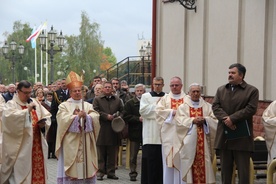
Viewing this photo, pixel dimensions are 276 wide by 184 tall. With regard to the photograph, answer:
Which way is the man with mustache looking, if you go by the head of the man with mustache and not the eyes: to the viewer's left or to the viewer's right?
to the viewer's left

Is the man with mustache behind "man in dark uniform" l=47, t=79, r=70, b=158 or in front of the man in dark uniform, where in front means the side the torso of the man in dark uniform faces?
in front

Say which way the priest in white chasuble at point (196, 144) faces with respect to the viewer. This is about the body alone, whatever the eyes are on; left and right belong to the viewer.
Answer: facing the viewer

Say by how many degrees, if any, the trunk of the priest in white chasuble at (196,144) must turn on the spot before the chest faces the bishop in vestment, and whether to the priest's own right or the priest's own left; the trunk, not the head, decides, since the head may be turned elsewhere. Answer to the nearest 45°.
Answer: approximately 90° to the priest's own right

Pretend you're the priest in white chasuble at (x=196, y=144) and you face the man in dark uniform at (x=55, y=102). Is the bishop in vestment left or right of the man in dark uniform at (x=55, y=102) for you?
left

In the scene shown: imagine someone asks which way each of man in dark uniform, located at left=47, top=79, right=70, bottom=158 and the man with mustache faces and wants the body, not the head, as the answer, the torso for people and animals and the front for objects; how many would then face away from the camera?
0

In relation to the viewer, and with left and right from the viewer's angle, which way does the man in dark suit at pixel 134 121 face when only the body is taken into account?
facing the viewer and to the right of the viewer

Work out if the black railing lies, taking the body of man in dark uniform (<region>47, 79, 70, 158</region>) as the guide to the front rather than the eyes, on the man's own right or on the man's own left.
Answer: on the man's own left
